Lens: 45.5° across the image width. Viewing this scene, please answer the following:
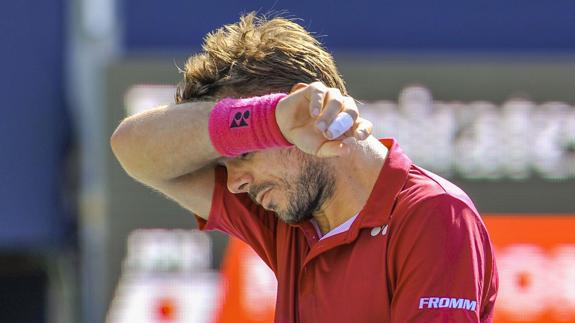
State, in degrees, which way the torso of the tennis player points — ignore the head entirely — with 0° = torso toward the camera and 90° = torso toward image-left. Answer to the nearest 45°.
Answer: approximately 45°
